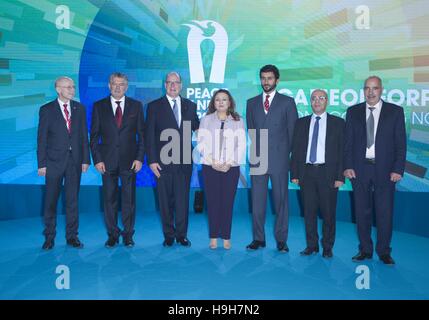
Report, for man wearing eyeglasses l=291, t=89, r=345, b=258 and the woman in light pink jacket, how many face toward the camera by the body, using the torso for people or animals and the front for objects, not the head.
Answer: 2

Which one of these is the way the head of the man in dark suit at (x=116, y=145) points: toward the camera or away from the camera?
toward the camera

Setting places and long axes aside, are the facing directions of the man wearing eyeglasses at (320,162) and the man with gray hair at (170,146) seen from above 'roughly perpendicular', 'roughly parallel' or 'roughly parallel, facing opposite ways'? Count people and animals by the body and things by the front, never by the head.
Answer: roughly parallel

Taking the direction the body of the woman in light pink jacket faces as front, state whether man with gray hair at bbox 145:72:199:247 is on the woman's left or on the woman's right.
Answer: on the woman's right

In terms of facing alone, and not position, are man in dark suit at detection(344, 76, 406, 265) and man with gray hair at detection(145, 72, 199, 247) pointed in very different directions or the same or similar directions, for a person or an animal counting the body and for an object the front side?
same or similar directions

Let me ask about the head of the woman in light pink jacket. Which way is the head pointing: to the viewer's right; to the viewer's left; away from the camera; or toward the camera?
toward the camera

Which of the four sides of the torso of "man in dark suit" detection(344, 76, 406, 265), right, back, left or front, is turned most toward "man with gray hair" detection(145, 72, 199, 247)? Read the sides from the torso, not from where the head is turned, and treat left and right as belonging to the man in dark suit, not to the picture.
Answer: right

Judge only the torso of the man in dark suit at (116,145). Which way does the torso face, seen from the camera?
toward the camera

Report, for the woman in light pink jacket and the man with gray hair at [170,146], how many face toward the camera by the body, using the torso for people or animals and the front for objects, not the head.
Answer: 2

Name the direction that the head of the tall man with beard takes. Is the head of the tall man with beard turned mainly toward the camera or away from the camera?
toward the camera

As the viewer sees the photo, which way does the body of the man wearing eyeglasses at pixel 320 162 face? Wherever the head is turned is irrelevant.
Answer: toward the camera
